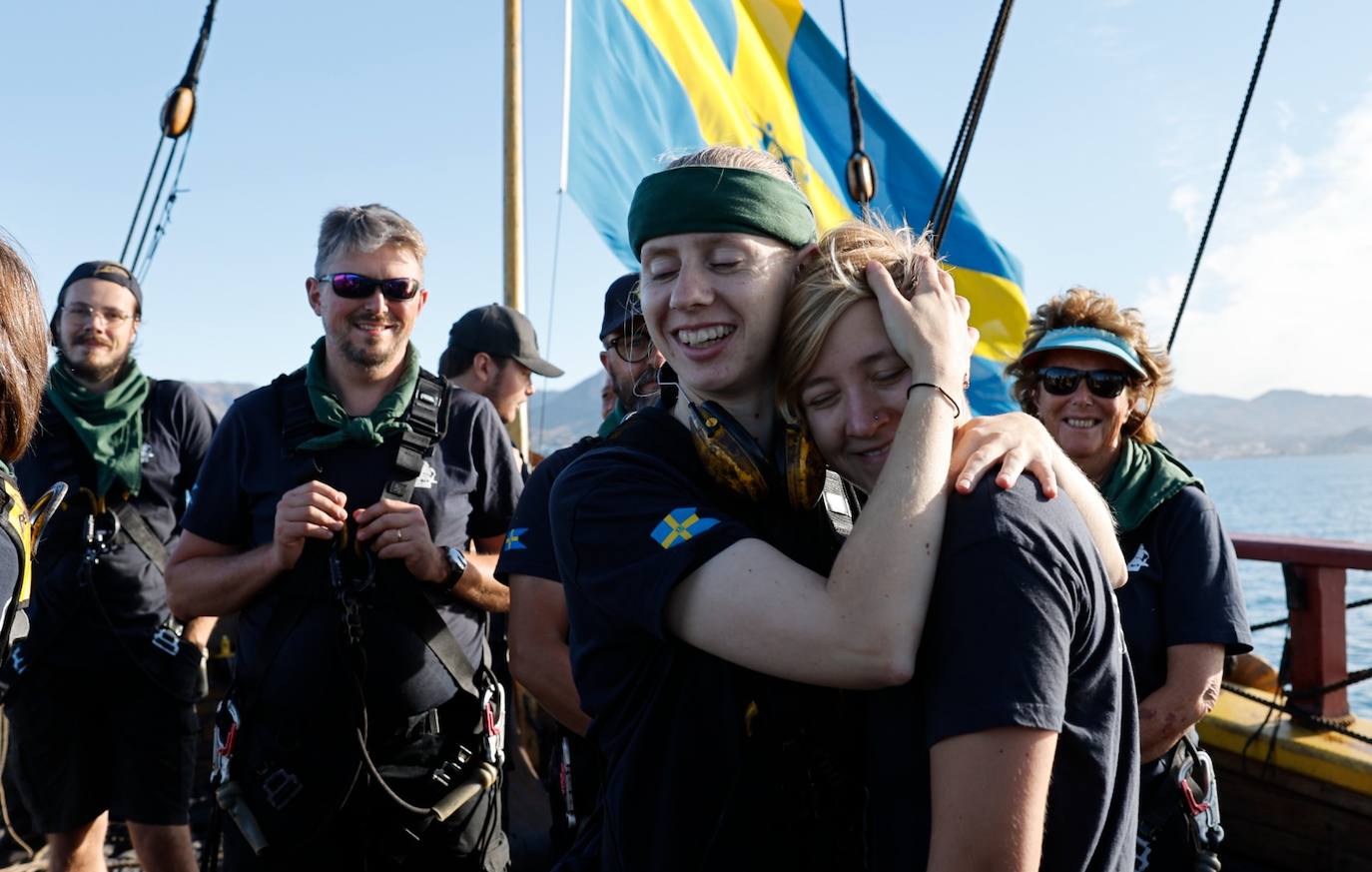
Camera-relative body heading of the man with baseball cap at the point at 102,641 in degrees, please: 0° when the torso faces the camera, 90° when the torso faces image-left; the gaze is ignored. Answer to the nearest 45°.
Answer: approximately 0°

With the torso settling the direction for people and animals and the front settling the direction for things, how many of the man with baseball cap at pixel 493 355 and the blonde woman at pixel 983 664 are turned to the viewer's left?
1

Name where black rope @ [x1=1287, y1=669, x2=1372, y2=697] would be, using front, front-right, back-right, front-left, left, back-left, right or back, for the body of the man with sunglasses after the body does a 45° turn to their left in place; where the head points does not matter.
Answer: front-left

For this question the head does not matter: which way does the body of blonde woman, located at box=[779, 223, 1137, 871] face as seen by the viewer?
to the viewer's left

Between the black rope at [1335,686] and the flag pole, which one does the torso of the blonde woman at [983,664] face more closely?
the flag pole

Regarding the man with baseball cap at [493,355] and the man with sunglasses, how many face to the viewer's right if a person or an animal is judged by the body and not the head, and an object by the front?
1

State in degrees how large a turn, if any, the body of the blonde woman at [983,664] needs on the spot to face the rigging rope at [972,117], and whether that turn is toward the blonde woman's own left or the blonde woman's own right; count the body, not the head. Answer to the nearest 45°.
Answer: approximately 90° to the blonde woman's own right

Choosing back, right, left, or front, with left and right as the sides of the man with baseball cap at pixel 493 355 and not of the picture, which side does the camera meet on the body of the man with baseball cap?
right

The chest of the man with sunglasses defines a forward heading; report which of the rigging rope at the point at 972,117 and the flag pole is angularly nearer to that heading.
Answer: the rigging rope

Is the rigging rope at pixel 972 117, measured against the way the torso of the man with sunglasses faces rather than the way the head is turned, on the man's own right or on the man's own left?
on the man's own left

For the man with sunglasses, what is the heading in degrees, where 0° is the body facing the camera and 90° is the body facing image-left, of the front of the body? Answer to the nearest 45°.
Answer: approximately 0°

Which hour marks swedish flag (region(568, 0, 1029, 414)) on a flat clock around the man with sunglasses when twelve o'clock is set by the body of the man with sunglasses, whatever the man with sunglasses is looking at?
The swedish flag is roughly at 7 o'clock from the man with sunglasses.

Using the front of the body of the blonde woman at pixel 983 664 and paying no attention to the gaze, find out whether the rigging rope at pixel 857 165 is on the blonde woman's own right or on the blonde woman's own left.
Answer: on the blonde woman's own right
